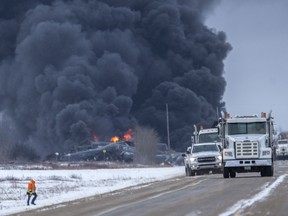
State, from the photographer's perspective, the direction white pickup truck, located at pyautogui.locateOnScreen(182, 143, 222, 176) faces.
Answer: facing the viewer

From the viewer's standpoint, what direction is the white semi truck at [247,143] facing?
toward the camera

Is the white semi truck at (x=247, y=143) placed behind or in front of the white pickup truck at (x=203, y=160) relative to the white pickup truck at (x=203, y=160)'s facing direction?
in front

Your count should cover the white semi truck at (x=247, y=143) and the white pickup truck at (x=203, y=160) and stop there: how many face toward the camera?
2

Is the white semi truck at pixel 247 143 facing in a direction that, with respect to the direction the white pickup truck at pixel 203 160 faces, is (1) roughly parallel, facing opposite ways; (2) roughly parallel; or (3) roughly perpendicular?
roughly parallel

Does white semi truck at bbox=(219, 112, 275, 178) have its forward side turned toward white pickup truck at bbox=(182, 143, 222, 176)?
no
